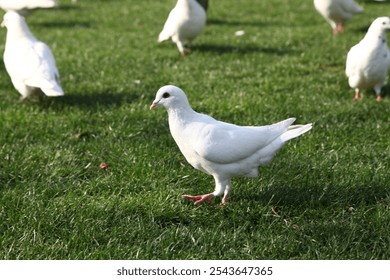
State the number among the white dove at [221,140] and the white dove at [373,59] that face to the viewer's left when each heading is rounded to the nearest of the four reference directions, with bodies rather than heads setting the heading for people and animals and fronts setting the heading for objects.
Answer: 1

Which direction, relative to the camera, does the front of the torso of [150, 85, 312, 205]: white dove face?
to the viewer's left

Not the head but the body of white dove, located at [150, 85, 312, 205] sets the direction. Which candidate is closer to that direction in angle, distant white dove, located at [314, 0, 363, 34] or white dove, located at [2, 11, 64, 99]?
the white dove

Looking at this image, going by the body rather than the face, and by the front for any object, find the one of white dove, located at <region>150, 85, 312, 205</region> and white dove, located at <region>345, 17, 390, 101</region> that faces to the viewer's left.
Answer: white dove, located at <region>150, 85, 312, 205</region>

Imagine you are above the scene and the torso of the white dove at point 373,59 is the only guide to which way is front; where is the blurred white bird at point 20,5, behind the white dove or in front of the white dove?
behind

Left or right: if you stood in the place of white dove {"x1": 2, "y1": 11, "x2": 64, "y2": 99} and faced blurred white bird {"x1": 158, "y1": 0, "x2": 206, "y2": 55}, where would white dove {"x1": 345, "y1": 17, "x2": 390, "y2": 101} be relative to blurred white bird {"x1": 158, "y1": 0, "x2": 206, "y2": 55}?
right

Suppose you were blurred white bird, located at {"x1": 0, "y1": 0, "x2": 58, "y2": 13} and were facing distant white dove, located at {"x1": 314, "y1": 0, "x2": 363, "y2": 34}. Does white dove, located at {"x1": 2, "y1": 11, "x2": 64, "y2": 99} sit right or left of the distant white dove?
right

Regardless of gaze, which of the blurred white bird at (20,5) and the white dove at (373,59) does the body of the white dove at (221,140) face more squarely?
the blurred white bird

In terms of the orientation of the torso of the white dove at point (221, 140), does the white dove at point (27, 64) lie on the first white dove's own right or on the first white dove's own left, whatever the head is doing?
on the first white dove's own right

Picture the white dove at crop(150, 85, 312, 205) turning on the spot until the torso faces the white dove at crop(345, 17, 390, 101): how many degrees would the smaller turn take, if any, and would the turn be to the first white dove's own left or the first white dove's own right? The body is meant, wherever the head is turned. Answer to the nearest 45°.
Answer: approximately 135° to the first white dove's own right

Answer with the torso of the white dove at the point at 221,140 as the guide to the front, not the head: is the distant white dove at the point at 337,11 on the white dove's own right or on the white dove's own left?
on the white dove's own right

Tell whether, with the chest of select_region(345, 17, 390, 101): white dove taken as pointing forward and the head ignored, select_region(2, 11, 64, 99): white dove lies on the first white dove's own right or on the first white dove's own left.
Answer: on the first white dove's own right

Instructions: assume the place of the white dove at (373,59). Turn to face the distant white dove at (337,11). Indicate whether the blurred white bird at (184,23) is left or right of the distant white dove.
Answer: left

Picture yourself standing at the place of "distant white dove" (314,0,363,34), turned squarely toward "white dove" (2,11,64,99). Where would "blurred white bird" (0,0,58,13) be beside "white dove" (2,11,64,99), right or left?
right
